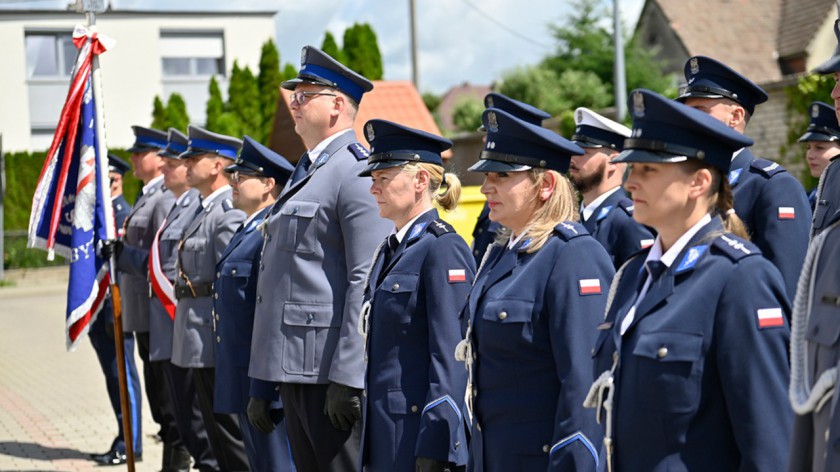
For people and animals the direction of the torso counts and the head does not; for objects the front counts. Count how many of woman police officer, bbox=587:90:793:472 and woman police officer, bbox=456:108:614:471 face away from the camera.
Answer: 0

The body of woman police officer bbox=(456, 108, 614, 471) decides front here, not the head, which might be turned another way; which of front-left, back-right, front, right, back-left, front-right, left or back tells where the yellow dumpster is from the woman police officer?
back-right

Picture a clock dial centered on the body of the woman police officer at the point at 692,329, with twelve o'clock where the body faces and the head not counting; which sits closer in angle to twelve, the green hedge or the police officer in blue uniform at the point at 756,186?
the green hedge

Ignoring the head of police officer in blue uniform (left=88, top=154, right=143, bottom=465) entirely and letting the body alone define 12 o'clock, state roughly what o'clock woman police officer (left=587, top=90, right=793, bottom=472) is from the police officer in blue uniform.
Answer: The woman police officer is roughly at 10 o'clock from the police officer in blue uniform.

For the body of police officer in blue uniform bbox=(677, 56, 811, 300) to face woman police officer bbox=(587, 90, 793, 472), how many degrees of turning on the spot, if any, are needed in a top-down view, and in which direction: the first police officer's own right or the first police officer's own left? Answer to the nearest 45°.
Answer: approximately 45° to the first police officer's own left

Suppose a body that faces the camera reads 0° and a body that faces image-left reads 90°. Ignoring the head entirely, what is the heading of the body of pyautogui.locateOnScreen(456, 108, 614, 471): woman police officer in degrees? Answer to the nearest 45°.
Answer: approximately 45°

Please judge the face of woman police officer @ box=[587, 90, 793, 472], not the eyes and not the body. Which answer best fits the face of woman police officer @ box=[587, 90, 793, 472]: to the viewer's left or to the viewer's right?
to the viewer's left

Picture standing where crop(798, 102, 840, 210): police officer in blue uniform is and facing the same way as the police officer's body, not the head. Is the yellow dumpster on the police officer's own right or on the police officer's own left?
on the police officer's own right
